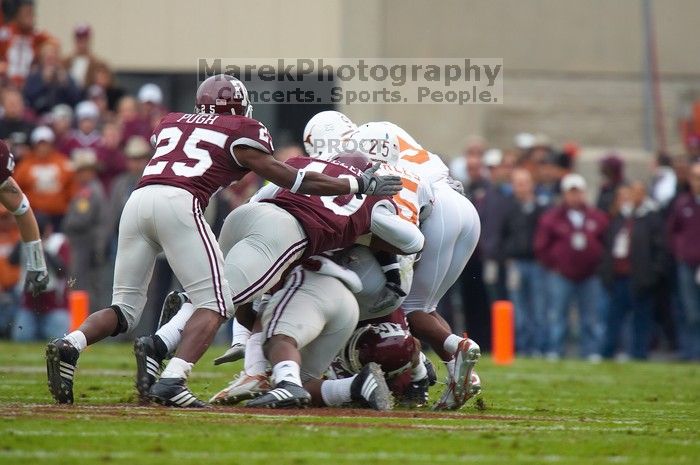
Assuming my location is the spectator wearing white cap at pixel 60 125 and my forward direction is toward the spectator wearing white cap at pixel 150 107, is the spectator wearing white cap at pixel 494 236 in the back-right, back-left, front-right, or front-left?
front-right

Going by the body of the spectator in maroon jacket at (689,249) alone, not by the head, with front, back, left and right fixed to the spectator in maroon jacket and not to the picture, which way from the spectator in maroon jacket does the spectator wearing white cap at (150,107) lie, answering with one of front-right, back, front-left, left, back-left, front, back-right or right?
right

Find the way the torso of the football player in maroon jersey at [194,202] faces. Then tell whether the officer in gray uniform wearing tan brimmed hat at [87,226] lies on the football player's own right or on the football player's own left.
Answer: on the football player's own left

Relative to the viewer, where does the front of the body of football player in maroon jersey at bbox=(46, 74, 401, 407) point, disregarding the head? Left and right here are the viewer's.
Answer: facing away from the viewer and to the right of the viewer

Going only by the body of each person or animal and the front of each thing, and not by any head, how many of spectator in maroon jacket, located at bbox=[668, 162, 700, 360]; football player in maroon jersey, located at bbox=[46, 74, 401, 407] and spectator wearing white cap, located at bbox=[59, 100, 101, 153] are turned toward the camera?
2

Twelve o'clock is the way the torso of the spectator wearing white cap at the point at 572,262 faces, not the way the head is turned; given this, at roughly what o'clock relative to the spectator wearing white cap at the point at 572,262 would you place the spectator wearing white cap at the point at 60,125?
the spectator wearing white cap at the point at 60,125 is roughly at 3 o'clock from the spectator wearing white cap at the point at 572,262.

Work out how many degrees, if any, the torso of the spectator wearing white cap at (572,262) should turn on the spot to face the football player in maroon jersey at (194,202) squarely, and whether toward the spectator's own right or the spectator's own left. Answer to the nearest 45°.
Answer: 0° — they already face them

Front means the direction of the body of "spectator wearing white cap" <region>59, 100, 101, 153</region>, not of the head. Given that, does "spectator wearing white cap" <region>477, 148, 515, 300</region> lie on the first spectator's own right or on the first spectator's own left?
on the first spectator's own left

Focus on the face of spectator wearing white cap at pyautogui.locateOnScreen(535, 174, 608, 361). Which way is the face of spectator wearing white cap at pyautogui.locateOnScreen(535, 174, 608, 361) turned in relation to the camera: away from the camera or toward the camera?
toward the camera

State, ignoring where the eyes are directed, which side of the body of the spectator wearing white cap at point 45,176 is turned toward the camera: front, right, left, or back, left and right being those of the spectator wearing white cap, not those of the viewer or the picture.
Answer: front

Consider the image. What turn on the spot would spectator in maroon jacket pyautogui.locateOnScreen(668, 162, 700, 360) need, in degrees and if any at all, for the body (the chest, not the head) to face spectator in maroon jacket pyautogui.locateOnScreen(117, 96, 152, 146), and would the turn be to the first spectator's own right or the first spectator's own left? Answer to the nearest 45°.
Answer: approximately 90° to the first spectator's own right

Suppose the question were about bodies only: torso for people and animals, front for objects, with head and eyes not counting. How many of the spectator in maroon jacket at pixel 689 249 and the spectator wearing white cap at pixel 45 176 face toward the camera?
2

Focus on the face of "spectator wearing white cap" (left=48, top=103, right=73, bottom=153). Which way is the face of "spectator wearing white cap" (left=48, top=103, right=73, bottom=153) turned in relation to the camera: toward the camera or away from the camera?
toward the camera

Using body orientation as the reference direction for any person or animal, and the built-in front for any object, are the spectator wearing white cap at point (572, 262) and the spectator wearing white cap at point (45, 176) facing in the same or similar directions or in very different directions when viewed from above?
same or similar directions

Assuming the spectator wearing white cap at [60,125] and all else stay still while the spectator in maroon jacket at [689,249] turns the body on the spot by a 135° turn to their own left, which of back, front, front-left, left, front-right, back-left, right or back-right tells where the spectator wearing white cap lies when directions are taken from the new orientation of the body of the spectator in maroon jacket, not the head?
back-left
